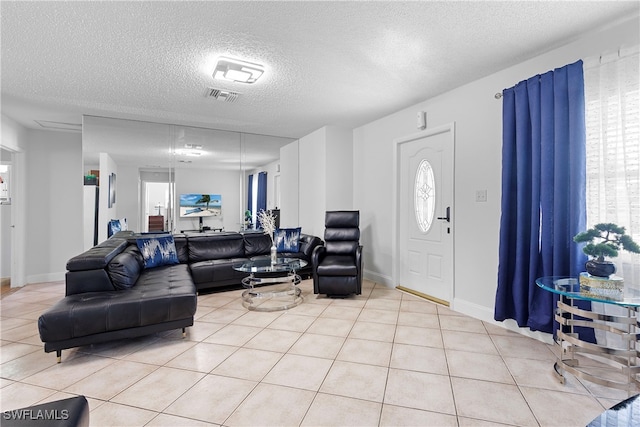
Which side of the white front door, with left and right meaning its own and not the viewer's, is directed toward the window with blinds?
left

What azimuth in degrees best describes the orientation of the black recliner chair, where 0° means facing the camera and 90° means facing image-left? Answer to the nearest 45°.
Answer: approximately 0°

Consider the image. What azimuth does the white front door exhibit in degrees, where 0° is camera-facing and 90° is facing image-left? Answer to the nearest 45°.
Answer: approximately 45°

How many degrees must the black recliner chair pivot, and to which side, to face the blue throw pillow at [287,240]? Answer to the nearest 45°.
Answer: approximately 135° to its right

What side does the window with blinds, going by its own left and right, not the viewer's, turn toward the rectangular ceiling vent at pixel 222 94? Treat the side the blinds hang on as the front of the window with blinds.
front

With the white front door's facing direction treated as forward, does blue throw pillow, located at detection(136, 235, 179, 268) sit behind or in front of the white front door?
in front

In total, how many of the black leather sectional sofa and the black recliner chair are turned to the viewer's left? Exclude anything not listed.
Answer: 0

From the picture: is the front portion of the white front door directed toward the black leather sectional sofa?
yes

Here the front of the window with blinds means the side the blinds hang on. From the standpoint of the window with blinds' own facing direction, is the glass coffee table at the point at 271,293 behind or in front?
in front

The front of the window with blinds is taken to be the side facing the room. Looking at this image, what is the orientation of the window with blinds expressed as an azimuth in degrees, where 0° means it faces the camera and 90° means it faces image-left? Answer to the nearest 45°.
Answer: approximately 45°

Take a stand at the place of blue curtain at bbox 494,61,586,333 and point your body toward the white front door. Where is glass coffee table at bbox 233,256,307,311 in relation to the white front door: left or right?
left
